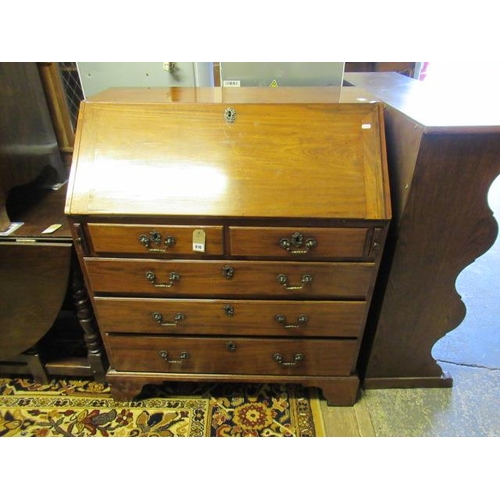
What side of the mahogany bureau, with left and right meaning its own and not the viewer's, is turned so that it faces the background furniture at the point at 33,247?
right

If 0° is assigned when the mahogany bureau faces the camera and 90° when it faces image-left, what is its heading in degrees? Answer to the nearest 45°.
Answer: approximately 0°

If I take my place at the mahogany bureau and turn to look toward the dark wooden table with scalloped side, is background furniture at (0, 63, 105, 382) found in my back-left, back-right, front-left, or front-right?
back-left

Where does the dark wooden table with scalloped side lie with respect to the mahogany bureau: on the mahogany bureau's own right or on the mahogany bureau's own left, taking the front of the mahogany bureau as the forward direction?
on the mahogany bureau's own left
